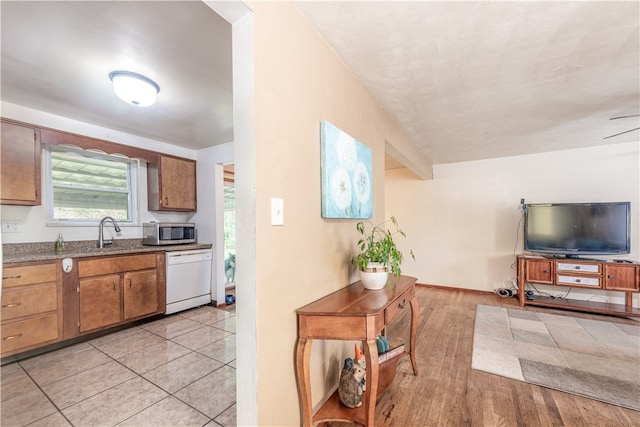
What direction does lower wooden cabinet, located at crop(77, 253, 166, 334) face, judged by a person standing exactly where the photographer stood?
facing the viewer and to the right of the viewer

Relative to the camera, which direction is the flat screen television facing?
toward the camera

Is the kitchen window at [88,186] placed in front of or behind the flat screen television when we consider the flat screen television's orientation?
in front

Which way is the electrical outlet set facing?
toward the camera

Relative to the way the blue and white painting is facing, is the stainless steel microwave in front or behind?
behind

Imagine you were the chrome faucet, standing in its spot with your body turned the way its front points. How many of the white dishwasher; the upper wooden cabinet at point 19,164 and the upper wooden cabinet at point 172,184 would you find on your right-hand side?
1

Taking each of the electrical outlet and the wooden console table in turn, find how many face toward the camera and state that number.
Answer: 1

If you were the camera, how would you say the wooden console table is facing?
facing to the right of the viewer

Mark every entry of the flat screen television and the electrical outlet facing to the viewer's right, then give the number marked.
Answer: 0

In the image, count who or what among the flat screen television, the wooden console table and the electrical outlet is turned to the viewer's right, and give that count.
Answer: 1

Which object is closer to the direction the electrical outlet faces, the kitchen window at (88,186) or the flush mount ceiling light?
the flush mount ceiling light
